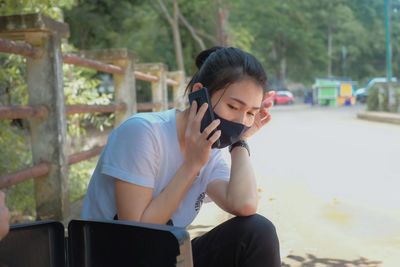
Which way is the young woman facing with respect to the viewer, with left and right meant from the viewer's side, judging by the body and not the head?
facing the viewer and to the right of the viewer

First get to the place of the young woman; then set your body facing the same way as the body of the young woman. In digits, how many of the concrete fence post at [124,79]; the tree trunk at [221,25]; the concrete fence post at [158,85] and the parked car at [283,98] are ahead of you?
0

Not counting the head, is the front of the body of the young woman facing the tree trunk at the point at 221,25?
no

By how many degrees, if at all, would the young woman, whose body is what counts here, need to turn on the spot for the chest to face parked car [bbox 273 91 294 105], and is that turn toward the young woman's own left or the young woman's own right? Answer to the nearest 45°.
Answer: approximately 135° to the young woman's own left

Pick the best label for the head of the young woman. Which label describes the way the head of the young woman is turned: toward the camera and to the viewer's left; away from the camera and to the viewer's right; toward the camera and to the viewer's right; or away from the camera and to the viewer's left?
toward the camera and to the viewer's right

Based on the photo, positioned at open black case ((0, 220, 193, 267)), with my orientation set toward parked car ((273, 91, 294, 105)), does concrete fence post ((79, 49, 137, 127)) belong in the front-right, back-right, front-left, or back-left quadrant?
front-left

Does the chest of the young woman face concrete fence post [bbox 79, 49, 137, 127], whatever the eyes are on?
no

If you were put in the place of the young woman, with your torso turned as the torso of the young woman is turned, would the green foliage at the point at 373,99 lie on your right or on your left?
on your left
